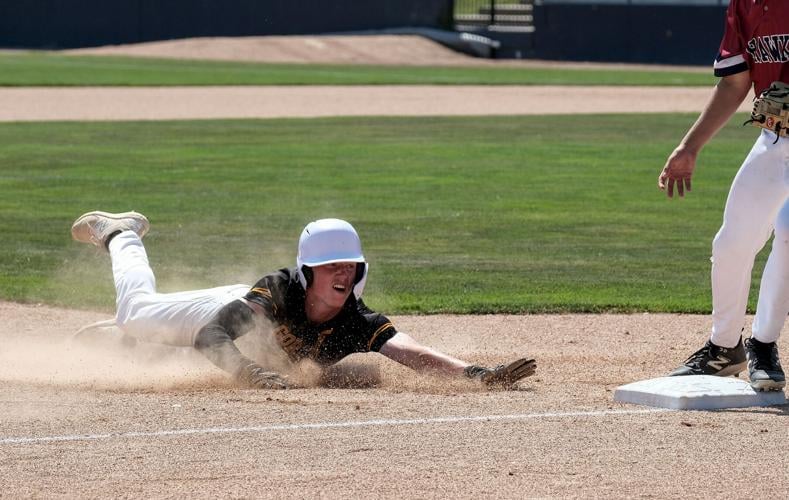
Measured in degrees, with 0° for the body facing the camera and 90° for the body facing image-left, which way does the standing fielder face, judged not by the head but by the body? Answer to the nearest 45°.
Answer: approximately 0°
